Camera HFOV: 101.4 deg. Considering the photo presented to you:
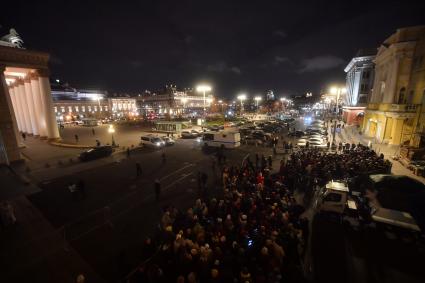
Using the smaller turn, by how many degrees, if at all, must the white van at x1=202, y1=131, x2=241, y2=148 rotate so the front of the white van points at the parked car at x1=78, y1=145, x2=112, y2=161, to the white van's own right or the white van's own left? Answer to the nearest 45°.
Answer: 0° — it already faces it

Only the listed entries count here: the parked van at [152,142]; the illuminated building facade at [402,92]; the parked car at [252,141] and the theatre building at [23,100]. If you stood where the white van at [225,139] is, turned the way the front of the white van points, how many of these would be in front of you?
2

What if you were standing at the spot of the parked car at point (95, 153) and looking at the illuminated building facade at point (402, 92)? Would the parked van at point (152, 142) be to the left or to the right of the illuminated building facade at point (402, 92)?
left

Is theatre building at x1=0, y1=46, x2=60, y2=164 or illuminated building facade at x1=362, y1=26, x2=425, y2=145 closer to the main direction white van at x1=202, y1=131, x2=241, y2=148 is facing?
the theatre building

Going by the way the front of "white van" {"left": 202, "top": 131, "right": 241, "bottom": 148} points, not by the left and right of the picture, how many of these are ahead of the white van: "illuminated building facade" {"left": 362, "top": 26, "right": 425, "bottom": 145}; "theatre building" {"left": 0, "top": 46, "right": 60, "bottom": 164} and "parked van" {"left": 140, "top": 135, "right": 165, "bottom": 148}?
2

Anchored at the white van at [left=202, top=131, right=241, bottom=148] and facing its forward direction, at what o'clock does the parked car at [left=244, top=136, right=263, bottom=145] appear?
The parked car is roughly at 5 o'clock from the white van.

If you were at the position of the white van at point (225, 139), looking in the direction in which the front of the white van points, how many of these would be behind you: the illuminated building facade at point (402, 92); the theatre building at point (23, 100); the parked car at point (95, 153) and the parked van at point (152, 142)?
1

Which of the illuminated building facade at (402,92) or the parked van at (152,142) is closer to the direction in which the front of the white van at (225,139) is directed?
the parked van

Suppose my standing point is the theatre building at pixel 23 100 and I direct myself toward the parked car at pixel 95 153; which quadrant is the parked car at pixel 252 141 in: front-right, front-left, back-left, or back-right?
front-left

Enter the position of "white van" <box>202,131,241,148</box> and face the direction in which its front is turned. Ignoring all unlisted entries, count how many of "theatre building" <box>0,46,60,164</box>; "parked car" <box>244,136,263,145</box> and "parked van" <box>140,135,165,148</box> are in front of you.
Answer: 2

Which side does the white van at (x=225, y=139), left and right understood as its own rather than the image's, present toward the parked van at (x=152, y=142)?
front

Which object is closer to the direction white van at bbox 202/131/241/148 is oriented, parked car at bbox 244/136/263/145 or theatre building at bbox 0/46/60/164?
the theatre building

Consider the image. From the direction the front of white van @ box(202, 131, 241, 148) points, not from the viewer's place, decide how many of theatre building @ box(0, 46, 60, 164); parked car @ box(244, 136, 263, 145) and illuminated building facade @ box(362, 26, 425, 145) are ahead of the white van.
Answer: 1

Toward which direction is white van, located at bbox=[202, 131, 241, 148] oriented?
to the viewer's left

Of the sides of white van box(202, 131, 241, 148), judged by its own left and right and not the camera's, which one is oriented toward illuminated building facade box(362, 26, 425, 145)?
back

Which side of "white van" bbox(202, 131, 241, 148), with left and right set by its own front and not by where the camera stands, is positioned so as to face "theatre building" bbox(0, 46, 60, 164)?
front
